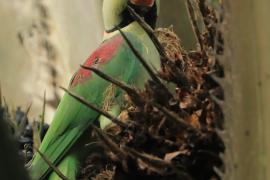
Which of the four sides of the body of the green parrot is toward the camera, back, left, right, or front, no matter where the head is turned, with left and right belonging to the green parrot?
right

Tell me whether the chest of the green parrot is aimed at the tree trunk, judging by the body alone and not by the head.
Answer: yes

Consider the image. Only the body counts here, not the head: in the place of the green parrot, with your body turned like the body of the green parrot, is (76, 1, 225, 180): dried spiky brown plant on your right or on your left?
on your right
